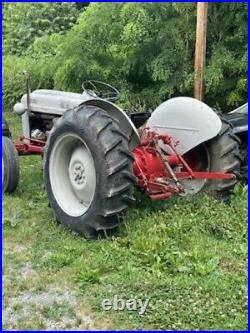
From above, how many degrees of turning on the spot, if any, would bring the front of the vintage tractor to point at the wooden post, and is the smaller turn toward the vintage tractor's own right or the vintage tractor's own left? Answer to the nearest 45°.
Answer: approximately 45° to the vintage tractor's own right

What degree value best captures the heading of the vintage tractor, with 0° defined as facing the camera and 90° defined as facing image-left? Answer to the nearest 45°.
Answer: approximately 135°
